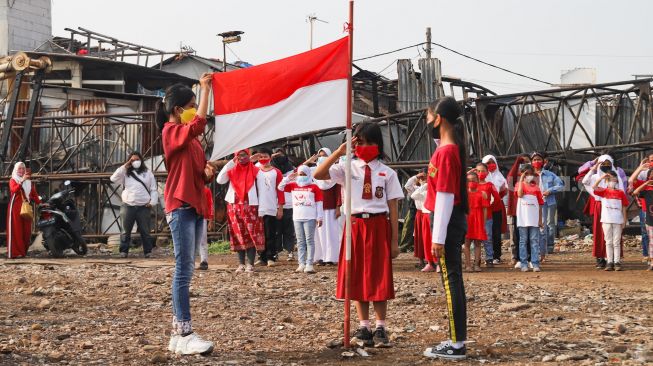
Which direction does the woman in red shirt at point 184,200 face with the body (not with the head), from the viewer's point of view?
to the viewer's right

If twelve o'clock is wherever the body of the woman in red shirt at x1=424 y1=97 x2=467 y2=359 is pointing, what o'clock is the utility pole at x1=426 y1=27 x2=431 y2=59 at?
The utility pole is roughly at 3 o'clock from the woman in red shirt.

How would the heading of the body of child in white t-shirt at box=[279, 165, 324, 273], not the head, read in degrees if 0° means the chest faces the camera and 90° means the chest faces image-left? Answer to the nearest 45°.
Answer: approximately 0°

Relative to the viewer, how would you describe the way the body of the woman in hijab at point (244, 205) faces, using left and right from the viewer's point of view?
facing the viewer

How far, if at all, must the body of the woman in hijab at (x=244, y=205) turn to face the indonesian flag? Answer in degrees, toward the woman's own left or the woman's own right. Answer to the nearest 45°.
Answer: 0° — they already face it

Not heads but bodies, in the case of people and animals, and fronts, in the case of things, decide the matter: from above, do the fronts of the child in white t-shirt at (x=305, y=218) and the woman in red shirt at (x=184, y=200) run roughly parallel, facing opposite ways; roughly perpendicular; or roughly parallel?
roughly perpendicular

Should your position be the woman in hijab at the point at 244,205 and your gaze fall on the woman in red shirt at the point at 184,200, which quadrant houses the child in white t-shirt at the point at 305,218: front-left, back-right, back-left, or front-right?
back-left

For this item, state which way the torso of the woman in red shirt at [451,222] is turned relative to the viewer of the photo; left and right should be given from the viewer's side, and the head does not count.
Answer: facing to the left of the viewer

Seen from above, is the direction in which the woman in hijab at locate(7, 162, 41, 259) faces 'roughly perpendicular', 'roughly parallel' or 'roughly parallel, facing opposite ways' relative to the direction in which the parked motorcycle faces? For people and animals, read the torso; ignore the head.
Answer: roughly perpendicular

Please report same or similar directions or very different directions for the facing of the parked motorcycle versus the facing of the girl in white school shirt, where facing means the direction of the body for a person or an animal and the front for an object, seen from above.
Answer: very different directions

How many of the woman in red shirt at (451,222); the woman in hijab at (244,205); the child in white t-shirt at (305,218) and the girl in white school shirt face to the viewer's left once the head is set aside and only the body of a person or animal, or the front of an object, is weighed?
1

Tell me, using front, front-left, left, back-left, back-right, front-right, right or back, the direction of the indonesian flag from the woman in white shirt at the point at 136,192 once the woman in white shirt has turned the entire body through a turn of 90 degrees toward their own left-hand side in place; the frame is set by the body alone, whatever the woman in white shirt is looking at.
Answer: right

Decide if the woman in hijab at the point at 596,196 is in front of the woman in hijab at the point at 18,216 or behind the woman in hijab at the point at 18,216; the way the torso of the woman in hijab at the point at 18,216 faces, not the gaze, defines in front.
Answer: in front

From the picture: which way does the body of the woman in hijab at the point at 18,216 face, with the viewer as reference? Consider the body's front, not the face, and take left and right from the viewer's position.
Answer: facing the viewer and to the right of the viewer
